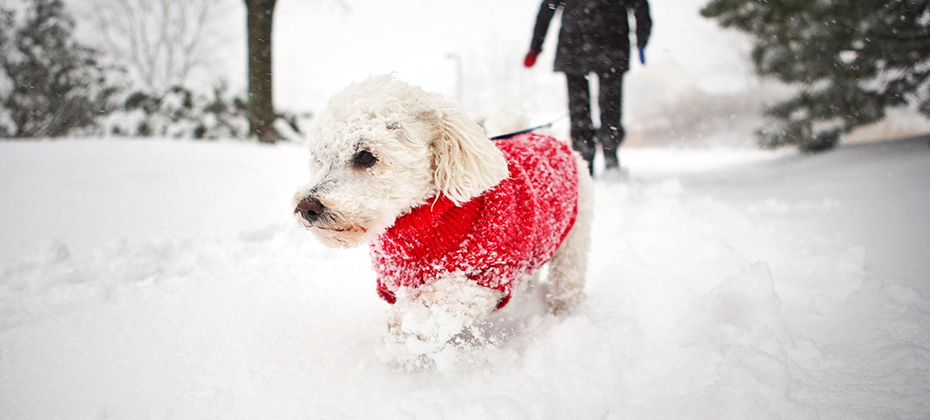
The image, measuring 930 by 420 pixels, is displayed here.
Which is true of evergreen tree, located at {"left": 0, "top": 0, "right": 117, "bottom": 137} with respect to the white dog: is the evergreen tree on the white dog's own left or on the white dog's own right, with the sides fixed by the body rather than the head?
on the white dog's own right

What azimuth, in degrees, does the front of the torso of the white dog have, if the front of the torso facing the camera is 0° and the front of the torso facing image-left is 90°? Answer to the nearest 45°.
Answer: approximately 45°

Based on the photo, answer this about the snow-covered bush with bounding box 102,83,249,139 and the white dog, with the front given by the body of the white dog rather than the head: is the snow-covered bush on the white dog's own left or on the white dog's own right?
on the white dog's own right
